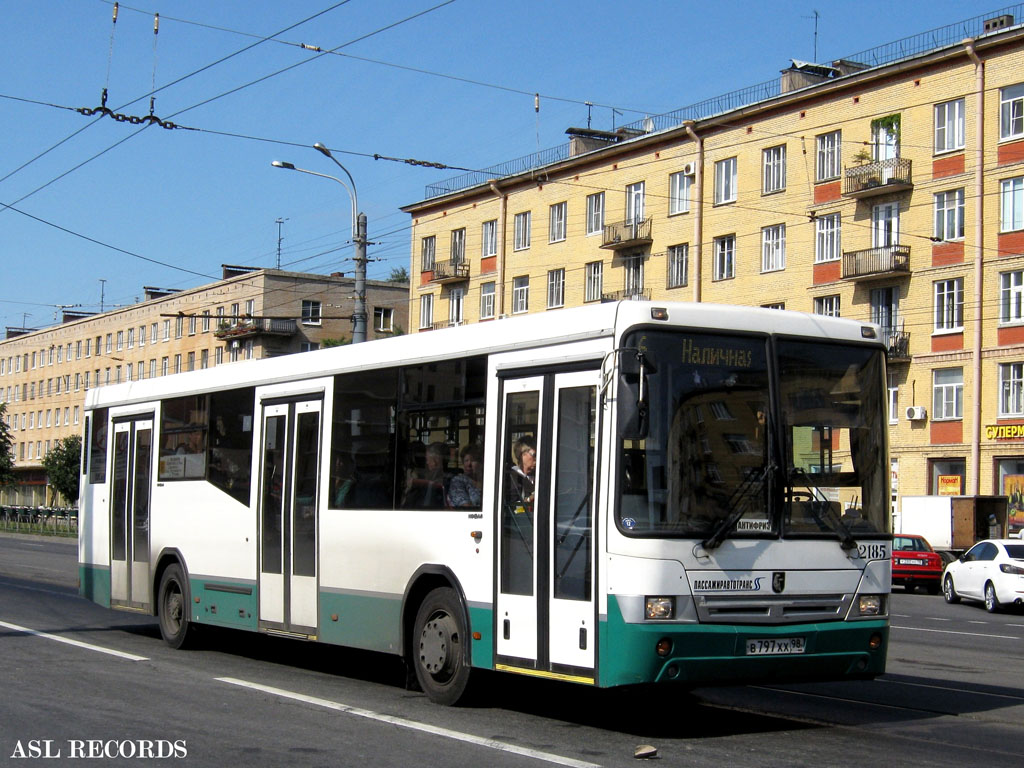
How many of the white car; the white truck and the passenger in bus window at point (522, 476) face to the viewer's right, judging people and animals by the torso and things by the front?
1

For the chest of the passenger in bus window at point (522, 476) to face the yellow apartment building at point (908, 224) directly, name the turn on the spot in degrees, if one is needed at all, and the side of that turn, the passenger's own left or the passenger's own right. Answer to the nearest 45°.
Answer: approximately 90° to the passenger's own left

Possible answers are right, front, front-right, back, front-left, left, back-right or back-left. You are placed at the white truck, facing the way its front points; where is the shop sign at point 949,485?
front-right

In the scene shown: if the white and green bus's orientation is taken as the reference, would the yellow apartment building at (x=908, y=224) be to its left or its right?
on its left

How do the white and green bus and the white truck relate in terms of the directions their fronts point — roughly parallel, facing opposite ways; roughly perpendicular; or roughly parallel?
roughly parallel, facing opposite ways

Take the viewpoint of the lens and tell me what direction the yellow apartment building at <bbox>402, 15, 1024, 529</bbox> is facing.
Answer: facing the viewer and to the left of the viewer

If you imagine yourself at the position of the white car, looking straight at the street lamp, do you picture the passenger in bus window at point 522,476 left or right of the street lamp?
left

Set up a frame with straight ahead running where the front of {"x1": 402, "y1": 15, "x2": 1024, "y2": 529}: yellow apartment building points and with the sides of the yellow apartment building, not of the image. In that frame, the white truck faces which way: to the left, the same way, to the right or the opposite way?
to the right
